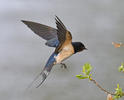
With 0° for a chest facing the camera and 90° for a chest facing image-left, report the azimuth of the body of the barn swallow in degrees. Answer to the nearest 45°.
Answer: approximately 270°
